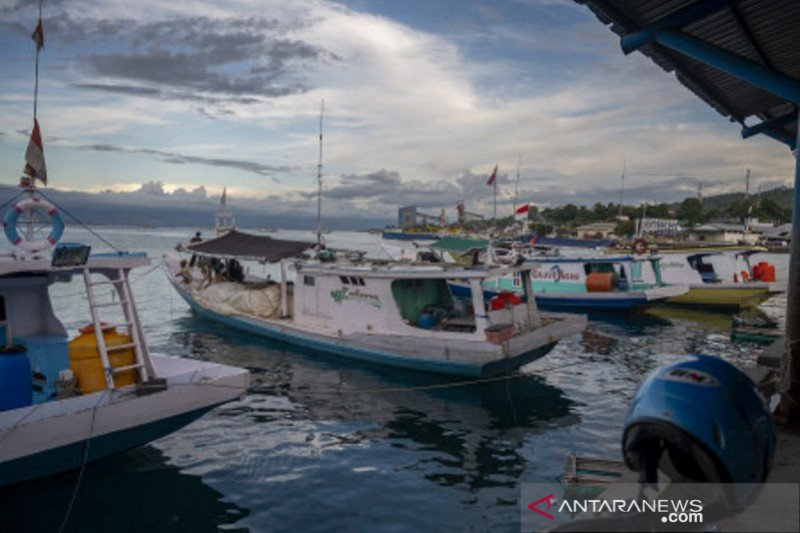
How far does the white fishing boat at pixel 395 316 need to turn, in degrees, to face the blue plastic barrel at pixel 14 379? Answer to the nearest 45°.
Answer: approximately 90° to its left

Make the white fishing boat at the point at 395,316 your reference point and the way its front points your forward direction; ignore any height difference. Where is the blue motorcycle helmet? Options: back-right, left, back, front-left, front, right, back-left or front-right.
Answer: back-left

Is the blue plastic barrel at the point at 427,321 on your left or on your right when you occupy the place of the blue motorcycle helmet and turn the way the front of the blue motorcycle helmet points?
on your right

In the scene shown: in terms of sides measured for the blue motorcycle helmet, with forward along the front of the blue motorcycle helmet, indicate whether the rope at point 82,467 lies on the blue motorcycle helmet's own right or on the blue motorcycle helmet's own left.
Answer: on the blue motorcycle helmet's own right

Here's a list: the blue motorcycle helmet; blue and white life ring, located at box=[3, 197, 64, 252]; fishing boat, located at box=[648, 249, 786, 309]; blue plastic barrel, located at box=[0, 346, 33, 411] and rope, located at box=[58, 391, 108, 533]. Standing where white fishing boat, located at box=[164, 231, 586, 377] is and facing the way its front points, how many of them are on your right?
1

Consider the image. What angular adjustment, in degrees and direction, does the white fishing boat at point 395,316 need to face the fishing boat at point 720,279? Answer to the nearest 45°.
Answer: approximately 90° to its right

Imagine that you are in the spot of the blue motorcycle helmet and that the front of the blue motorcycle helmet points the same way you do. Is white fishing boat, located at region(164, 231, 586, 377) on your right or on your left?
on your right

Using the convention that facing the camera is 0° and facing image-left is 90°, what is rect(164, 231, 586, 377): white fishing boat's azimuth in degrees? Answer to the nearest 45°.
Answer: approximately 135°

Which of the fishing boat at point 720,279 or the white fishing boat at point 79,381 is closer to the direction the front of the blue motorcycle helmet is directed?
the white fishing boat

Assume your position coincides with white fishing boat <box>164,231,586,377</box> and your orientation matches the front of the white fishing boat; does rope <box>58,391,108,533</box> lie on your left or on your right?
on your left

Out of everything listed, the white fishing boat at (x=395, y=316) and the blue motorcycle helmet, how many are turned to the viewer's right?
0
